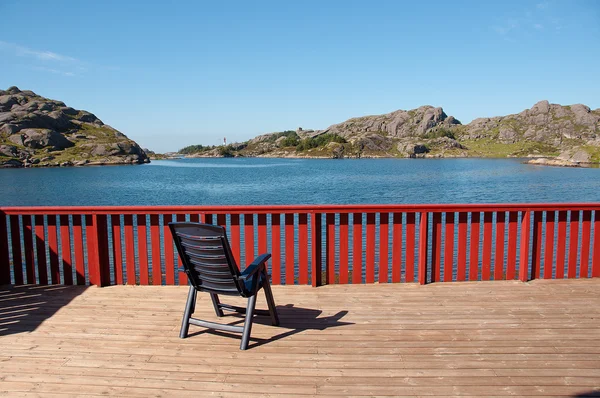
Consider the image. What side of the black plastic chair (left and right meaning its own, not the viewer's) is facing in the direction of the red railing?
front

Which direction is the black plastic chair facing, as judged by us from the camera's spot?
facing away from the viewer and to the right of the viewer
